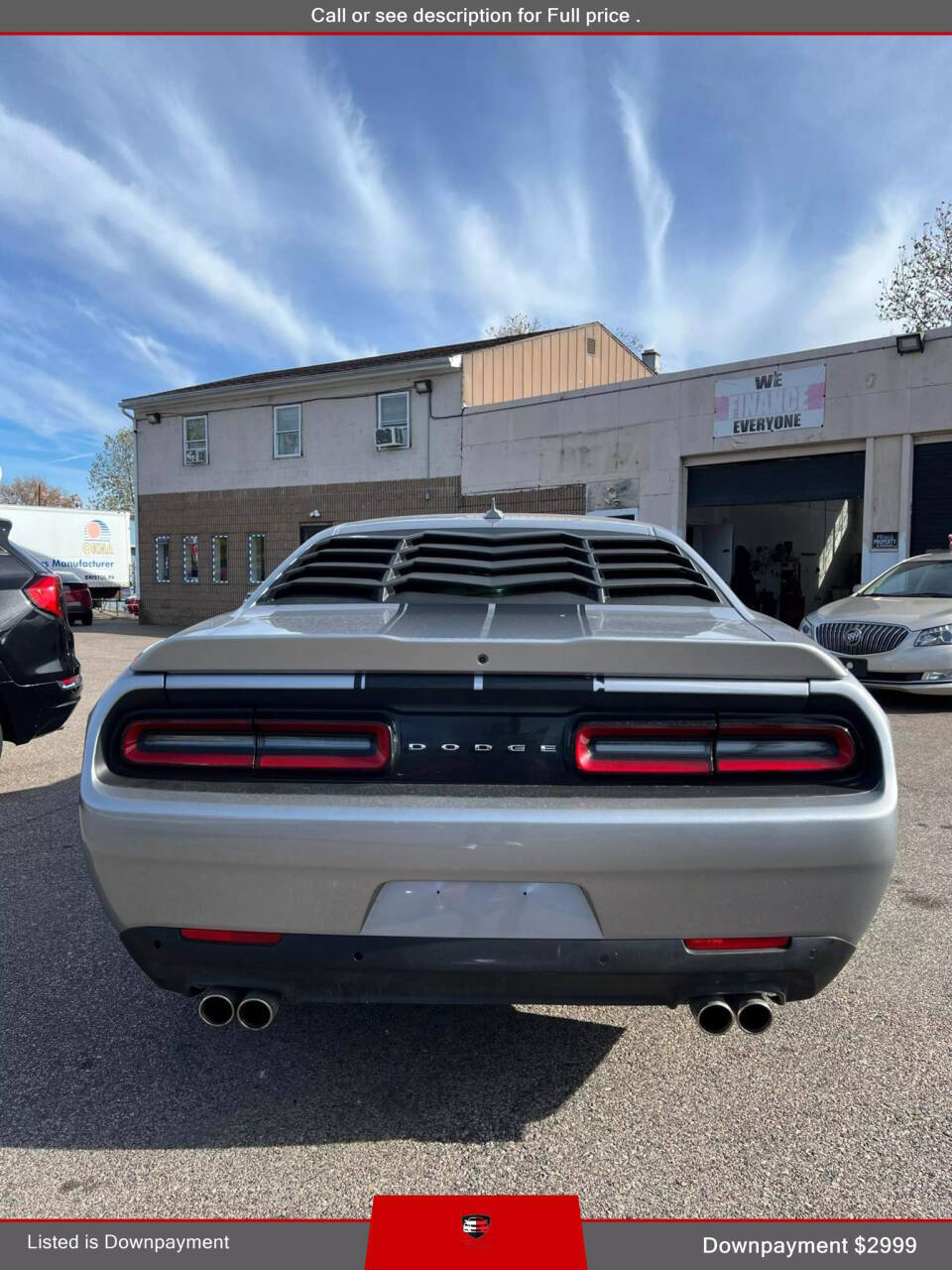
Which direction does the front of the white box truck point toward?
to the viewer's left

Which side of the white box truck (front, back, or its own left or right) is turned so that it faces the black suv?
left

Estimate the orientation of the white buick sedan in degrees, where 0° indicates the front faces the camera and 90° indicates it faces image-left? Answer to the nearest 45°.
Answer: approximately 45°

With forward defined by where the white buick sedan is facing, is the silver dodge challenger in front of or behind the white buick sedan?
in front

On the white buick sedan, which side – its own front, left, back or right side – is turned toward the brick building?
right

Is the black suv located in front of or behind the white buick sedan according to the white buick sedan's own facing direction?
in front

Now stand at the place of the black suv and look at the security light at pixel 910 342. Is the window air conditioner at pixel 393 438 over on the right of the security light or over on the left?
left

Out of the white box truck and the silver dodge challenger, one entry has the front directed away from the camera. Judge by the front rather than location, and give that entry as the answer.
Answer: the silver dodge challenger

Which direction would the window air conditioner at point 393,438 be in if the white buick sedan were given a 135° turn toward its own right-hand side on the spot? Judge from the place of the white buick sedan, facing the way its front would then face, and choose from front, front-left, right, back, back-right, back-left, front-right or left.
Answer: front-left

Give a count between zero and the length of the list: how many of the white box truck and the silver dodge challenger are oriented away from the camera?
1

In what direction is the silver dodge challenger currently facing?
away from the camera

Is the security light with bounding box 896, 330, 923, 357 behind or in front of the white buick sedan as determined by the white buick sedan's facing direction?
behind

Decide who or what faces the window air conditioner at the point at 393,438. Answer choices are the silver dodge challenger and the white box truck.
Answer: the silver dodge challenger
